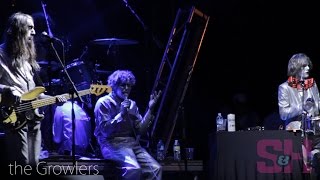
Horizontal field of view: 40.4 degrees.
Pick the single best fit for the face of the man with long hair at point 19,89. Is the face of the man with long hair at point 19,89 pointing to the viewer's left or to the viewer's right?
to the viewer's right

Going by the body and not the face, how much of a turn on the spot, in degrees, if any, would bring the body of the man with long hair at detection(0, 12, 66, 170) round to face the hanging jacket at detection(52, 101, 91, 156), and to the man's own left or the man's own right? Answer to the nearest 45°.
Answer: approximately 135° to the man's own left

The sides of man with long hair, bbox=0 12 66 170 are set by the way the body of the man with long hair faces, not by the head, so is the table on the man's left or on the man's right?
on the man's left
